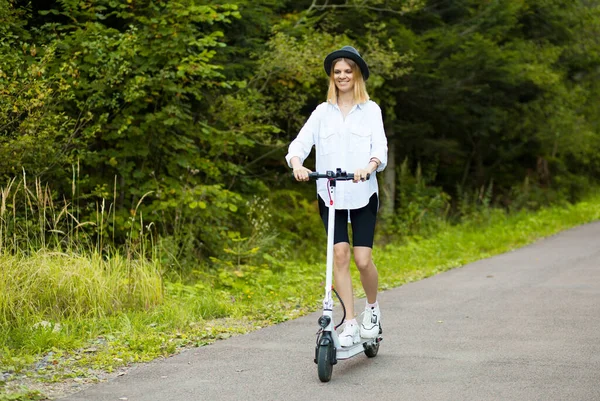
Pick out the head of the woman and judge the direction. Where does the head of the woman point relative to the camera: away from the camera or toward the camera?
toward the camera

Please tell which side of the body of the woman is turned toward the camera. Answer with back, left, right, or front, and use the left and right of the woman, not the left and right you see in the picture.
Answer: front
